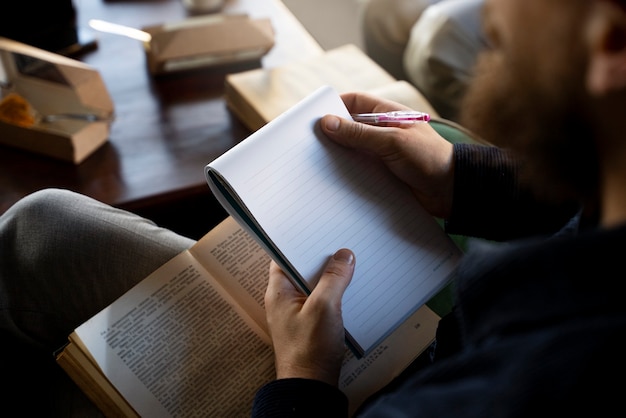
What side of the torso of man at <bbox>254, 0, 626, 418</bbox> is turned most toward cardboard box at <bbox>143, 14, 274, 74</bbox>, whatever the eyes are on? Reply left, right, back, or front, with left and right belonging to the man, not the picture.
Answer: front

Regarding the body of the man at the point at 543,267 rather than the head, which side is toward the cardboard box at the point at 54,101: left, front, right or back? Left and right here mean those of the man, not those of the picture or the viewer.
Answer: front

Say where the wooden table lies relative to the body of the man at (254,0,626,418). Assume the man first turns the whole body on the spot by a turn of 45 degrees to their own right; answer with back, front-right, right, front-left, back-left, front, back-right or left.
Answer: front-left

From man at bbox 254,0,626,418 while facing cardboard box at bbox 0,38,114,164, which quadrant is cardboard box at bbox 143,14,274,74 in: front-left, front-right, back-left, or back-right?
front-right

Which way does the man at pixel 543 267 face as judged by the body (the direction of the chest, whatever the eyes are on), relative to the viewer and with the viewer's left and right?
facing away from the viewer and to the left of the viewer
